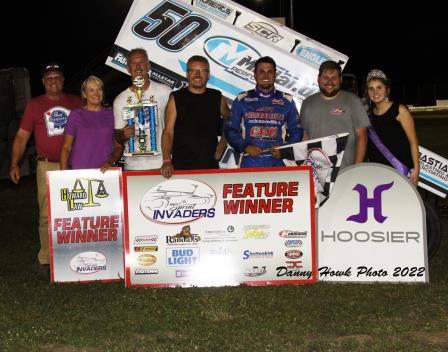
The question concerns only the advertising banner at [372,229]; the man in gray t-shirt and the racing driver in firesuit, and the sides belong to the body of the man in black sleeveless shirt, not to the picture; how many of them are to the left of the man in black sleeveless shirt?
3

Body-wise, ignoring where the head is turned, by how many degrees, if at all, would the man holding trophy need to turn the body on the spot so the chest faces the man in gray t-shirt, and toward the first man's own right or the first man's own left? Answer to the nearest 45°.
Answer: approximately 90° to the first man's own left

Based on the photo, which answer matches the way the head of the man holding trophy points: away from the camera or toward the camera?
toward the camera

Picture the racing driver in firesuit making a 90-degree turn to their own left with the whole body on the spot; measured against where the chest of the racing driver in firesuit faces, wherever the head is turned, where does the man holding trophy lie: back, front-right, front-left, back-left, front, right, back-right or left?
back

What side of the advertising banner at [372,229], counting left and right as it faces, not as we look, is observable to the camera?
front

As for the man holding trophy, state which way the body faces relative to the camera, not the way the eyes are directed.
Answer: toward the camera

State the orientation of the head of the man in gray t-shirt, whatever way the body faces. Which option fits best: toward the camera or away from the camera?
toward the camera

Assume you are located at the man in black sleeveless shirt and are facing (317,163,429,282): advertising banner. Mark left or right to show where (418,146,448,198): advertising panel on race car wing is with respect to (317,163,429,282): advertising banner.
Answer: left

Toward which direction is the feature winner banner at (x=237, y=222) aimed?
toward the camera

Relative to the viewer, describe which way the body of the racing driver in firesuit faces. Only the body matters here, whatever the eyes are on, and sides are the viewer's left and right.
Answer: facing the viewer

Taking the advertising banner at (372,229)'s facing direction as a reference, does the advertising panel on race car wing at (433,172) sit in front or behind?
behind
